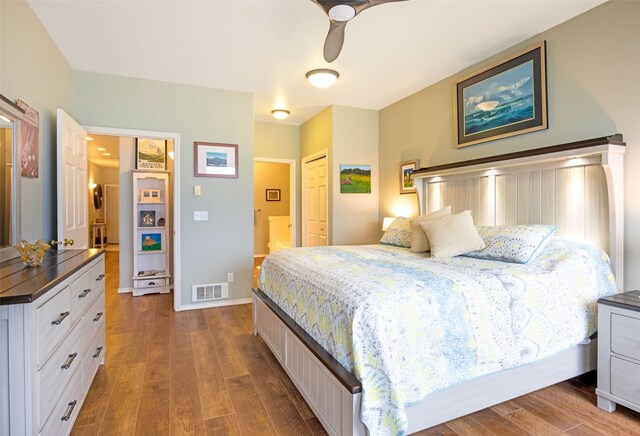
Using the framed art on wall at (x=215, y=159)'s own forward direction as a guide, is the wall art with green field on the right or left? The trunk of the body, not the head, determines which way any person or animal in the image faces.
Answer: on its left

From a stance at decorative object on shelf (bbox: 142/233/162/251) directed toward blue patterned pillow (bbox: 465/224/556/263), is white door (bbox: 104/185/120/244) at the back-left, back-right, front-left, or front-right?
back-left

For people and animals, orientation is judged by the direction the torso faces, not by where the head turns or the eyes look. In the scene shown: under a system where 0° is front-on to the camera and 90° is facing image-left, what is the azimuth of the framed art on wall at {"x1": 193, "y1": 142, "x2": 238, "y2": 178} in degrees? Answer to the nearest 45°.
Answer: approximately 0°

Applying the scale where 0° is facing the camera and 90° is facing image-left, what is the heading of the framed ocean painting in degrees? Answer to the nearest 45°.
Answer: approximately 45°

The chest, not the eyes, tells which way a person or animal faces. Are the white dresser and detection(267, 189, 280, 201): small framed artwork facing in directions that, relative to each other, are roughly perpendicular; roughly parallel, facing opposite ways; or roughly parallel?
roughly perpendicular

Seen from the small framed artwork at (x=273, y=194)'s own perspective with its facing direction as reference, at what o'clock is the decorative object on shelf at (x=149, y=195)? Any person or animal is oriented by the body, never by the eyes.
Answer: The decorative object on shelf is roughly at 1 o'clock from the small framed artwork.

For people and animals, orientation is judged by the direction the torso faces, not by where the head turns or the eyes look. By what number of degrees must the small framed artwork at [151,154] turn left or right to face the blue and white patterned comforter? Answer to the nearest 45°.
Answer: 0° — it already faces it
